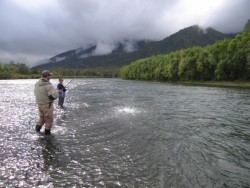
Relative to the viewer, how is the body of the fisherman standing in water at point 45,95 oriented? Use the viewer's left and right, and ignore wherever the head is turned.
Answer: facing away from the viewer and to the right of the viewer
